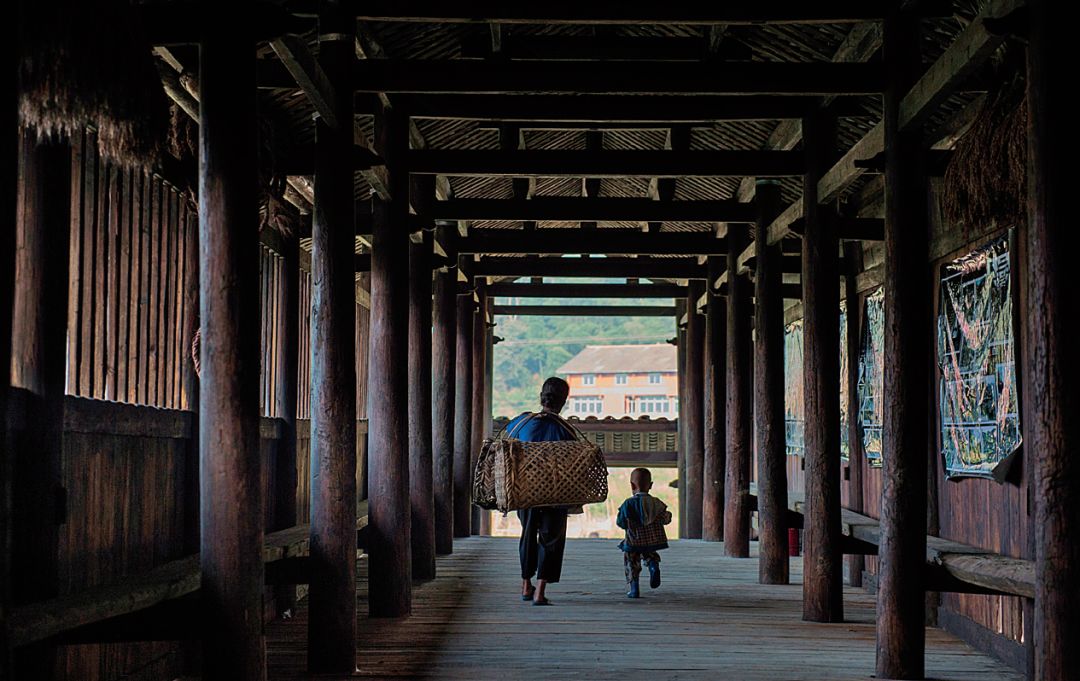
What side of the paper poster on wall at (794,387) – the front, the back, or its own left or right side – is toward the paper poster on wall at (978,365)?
left

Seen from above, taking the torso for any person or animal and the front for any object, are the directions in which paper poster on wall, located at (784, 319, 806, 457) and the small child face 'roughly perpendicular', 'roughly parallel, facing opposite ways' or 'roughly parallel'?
roughly perpendicular

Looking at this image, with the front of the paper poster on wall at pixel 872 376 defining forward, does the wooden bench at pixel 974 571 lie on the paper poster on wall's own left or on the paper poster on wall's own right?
on the paper poster on wall's own left

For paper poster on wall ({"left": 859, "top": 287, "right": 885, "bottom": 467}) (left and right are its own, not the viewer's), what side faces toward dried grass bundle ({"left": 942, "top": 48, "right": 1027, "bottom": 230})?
left

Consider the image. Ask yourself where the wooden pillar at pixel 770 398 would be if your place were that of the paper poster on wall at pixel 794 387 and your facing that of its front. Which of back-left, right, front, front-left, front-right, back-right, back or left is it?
left

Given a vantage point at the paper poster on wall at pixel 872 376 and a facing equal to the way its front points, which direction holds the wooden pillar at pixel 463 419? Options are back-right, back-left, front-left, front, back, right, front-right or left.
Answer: front-right

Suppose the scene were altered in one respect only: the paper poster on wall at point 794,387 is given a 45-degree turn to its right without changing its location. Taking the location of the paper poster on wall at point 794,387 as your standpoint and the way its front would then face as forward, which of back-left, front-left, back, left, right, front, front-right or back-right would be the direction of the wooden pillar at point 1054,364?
back-left

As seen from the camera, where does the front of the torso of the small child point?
away from the camera

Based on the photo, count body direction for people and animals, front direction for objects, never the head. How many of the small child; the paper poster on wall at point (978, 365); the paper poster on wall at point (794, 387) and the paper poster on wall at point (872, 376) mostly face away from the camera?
1

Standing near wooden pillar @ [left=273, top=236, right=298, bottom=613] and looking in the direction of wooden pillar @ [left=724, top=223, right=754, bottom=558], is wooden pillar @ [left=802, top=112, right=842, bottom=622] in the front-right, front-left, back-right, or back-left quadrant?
front-right

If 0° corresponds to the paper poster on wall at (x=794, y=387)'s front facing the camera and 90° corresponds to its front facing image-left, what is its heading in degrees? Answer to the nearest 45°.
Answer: approximately 90°

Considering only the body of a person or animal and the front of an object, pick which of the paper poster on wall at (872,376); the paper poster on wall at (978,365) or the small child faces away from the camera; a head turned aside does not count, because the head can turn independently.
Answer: the small child

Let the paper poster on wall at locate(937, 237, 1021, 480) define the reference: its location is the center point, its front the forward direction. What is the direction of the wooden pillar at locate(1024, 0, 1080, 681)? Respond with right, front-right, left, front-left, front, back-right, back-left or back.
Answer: front-left

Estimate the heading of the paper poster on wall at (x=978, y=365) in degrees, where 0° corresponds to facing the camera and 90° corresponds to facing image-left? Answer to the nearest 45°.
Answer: approximately 45°

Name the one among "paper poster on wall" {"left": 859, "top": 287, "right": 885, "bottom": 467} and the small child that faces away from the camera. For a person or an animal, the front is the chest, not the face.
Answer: the small child

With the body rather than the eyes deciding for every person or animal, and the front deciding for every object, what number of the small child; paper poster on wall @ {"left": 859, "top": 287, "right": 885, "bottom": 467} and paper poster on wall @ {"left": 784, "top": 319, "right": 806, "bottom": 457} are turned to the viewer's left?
2

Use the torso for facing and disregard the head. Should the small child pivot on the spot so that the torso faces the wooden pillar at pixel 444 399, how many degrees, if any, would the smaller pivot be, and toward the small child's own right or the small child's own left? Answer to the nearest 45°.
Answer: approximately 45° to the small child's own left

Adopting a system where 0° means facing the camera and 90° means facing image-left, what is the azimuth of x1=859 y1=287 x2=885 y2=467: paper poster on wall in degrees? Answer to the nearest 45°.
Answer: approximately 90°
